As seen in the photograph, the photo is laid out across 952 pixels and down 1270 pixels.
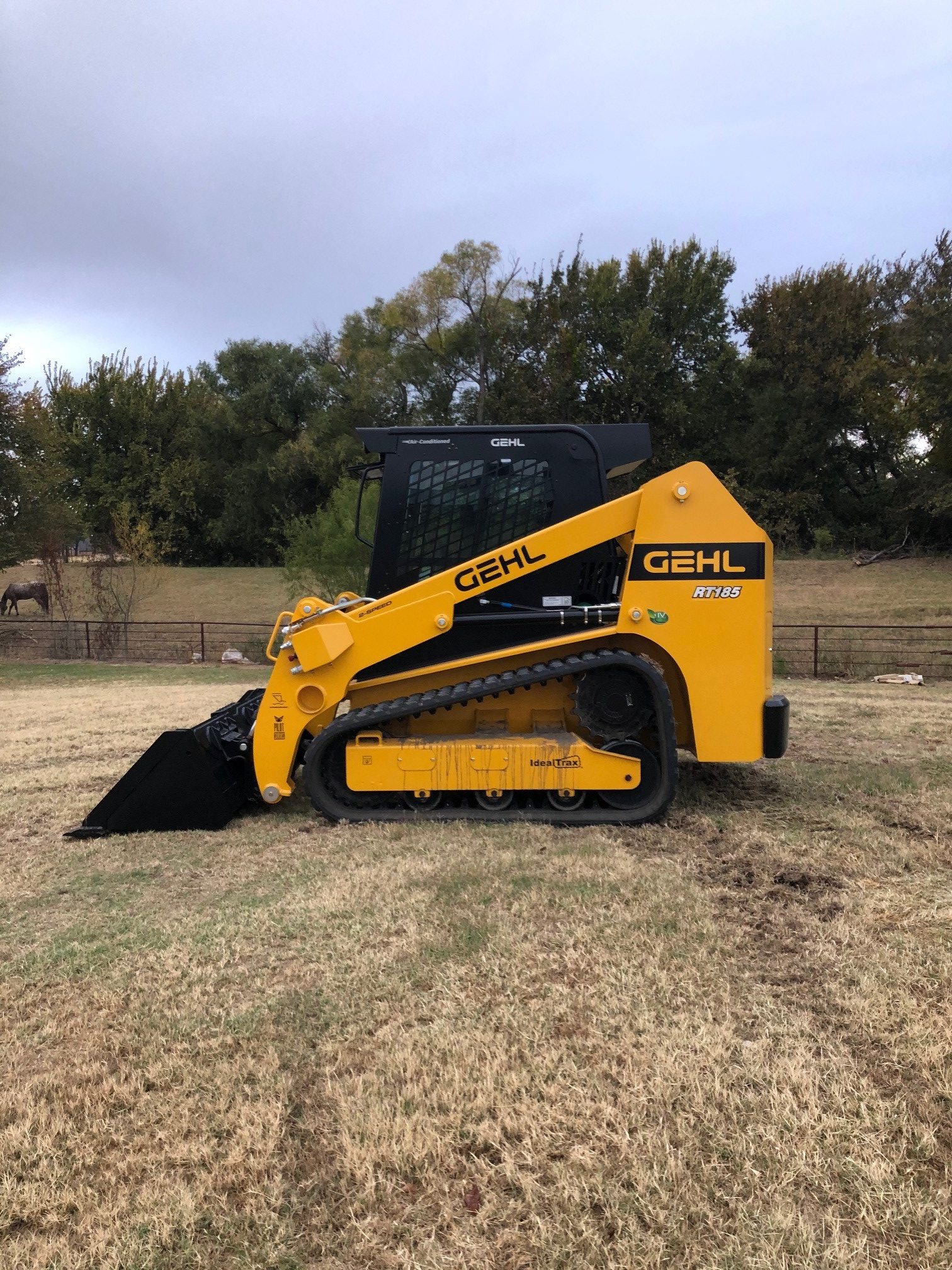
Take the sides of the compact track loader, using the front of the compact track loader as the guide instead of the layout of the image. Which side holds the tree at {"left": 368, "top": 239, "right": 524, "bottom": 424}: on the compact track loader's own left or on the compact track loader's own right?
on the compact track loader's own right

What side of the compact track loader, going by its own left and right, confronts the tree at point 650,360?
right

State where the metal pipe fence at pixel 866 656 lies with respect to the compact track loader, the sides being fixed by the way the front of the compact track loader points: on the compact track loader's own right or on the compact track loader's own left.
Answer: on the compact track loader's own right

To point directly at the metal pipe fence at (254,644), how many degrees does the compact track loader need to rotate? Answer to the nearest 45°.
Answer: approximately 90° to its right

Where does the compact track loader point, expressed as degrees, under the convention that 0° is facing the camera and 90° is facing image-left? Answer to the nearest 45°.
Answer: approximately 90°

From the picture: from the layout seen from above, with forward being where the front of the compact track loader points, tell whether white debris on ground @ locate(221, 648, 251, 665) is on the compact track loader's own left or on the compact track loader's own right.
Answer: on the compact track loader's own right
